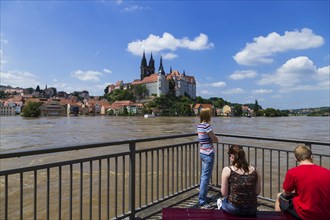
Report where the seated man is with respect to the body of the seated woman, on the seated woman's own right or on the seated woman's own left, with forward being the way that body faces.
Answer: on the seated woman's own right

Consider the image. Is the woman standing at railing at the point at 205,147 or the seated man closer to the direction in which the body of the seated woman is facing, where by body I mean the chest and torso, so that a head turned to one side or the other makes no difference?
the woman standing at railing

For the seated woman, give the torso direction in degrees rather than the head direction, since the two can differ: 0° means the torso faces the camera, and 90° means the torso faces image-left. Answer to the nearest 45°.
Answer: approximately 180°
